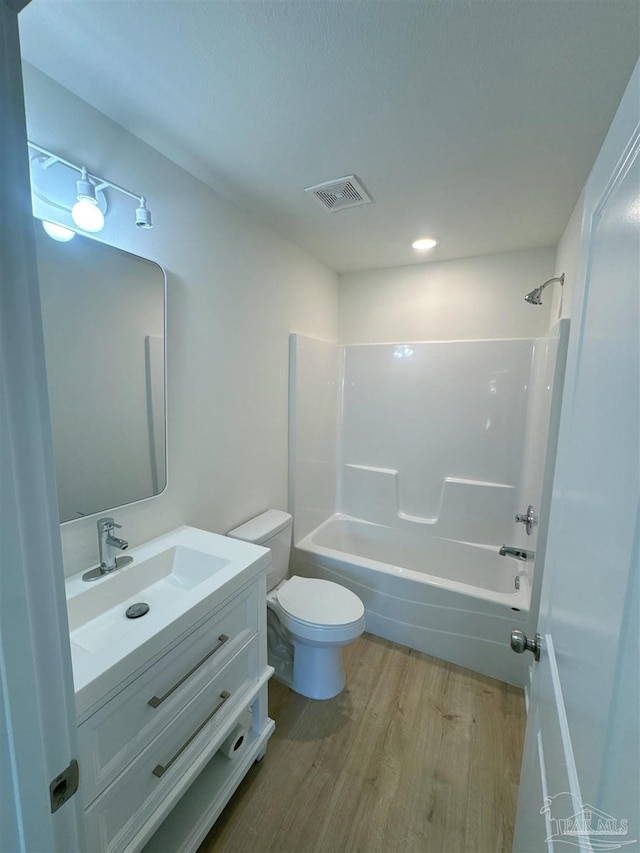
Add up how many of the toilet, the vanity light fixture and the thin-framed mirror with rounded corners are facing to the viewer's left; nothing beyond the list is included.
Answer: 0

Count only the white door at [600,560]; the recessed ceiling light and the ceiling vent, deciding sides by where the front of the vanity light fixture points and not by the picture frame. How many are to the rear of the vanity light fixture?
0

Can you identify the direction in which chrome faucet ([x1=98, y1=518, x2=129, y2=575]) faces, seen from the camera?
facing the viewer and to the right of the viewer

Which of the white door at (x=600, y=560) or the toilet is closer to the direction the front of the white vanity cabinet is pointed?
the white door

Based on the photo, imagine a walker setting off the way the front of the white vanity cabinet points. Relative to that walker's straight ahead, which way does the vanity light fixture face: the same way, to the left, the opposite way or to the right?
the same way

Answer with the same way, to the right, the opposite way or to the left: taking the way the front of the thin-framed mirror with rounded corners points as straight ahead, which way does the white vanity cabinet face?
the same way

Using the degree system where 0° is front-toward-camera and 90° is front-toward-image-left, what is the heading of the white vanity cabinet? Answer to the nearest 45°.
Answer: approximately 315°

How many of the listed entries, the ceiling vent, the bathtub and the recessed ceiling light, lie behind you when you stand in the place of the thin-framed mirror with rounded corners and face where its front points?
0

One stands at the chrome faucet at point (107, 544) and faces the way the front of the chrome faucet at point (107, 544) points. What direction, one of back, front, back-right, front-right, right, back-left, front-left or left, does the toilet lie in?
front-left

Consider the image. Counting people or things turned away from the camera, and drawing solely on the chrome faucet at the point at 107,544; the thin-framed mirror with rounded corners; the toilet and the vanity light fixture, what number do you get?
0

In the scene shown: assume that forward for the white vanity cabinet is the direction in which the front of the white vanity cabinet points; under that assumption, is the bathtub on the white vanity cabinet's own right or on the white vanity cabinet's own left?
on the white vanity cabinet's own left

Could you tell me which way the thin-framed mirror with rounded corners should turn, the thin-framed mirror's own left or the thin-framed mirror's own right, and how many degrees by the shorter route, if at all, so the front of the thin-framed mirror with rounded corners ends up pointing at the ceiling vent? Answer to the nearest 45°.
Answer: approximately 45° to the thin-framed mirror's own left

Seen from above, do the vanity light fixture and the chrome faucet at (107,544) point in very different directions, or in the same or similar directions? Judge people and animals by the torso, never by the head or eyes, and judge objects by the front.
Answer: same or similar directions

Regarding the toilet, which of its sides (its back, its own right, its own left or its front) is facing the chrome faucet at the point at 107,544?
right

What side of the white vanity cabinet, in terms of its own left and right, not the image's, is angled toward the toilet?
left
